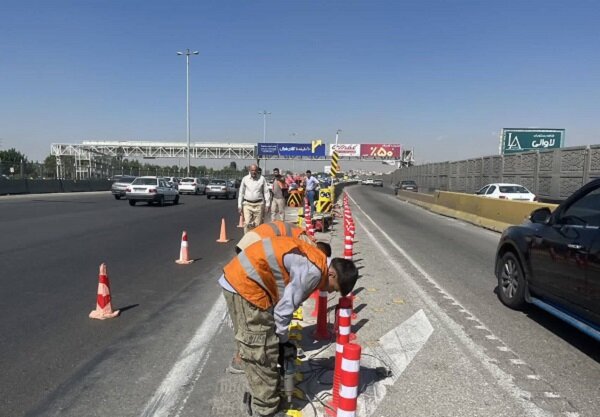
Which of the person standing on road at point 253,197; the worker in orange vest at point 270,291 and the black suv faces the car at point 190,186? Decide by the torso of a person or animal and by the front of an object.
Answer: the black suv

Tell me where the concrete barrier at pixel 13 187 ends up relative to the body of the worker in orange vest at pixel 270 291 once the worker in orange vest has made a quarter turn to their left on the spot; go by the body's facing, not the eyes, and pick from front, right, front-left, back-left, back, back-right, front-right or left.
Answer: front-left

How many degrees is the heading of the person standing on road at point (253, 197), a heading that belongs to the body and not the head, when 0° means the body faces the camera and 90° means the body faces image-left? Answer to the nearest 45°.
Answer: approximately 0°

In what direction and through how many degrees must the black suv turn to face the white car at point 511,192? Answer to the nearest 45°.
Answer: approximately 45° to its right

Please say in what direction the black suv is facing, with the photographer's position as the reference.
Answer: facing away from the viewer and to the left of the viewer

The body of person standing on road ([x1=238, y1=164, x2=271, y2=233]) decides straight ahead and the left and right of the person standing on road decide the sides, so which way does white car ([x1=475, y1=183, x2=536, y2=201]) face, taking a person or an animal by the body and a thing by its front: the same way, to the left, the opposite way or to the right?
the opposite way

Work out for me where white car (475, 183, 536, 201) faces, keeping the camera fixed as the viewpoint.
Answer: facing away from the viewer and to the left of the viewer

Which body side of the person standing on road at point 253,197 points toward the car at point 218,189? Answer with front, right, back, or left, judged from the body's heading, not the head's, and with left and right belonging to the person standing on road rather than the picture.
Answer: back

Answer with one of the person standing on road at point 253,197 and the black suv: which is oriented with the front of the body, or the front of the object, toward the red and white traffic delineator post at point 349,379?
the person standing on road

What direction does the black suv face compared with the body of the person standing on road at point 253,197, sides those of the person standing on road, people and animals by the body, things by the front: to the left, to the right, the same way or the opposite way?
the opposite way

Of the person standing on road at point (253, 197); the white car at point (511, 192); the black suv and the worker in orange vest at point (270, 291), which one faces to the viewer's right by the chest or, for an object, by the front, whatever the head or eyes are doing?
the worker in orange vest

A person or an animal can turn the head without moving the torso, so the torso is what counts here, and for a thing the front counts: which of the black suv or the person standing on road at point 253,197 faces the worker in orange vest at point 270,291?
the person standing on road

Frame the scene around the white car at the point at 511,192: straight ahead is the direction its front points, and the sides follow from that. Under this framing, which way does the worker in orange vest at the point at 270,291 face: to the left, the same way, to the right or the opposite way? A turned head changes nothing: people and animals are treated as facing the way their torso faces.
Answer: to the right

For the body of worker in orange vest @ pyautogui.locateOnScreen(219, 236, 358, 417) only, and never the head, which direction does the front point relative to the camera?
to the viewer's right

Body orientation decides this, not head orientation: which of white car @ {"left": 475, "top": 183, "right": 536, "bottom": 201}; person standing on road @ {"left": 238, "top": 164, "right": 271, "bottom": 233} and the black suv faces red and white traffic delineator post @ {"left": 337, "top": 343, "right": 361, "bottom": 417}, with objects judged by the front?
the person standing on road

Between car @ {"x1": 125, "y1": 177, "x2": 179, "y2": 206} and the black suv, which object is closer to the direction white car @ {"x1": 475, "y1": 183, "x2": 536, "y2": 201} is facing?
the car

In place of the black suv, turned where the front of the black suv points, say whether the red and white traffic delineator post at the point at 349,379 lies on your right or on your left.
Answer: on your left
